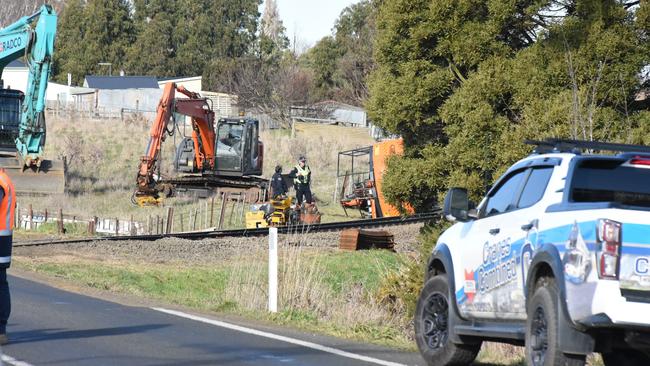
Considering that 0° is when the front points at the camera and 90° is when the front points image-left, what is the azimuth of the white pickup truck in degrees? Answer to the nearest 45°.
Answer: approximately 135°

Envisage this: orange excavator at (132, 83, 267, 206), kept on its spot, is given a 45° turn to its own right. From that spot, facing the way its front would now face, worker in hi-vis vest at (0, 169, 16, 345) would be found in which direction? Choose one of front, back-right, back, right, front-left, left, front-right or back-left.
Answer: left

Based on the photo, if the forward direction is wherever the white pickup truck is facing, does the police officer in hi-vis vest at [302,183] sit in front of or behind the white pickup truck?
in front

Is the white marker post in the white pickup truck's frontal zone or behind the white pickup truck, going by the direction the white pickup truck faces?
frontal zone

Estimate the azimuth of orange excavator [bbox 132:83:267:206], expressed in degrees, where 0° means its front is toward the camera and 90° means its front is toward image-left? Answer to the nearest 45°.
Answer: approximately 45°

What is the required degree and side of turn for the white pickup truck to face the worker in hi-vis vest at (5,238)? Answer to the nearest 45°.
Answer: approximately 45° to its left
